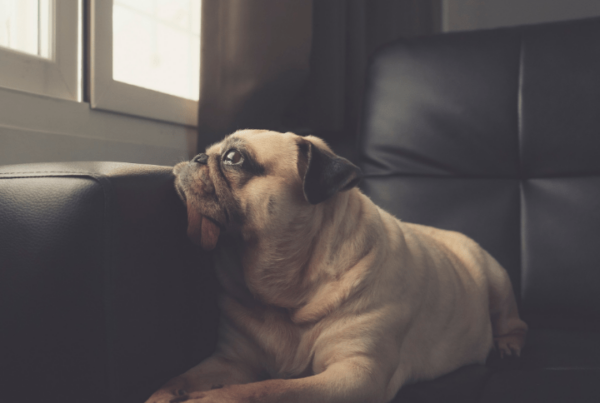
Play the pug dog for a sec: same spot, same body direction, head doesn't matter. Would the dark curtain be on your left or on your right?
on your right

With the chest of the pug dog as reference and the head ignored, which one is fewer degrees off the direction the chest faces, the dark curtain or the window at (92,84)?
the window

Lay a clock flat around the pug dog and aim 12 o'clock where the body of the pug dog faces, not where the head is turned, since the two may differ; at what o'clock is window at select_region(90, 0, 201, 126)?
The window is roughly at 3 o'clock from the pug dog.

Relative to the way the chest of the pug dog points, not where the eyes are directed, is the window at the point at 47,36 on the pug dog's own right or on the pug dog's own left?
on the pug dog's own right

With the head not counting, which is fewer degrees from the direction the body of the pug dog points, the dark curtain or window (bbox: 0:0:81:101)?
the window

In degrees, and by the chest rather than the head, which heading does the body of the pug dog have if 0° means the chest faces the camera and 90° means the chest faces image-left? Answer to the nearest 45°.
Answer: approximately 45°

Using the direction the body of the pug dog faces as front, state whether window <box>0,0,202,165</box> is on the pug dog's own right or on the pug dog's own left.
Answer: on the pug dog's own right
